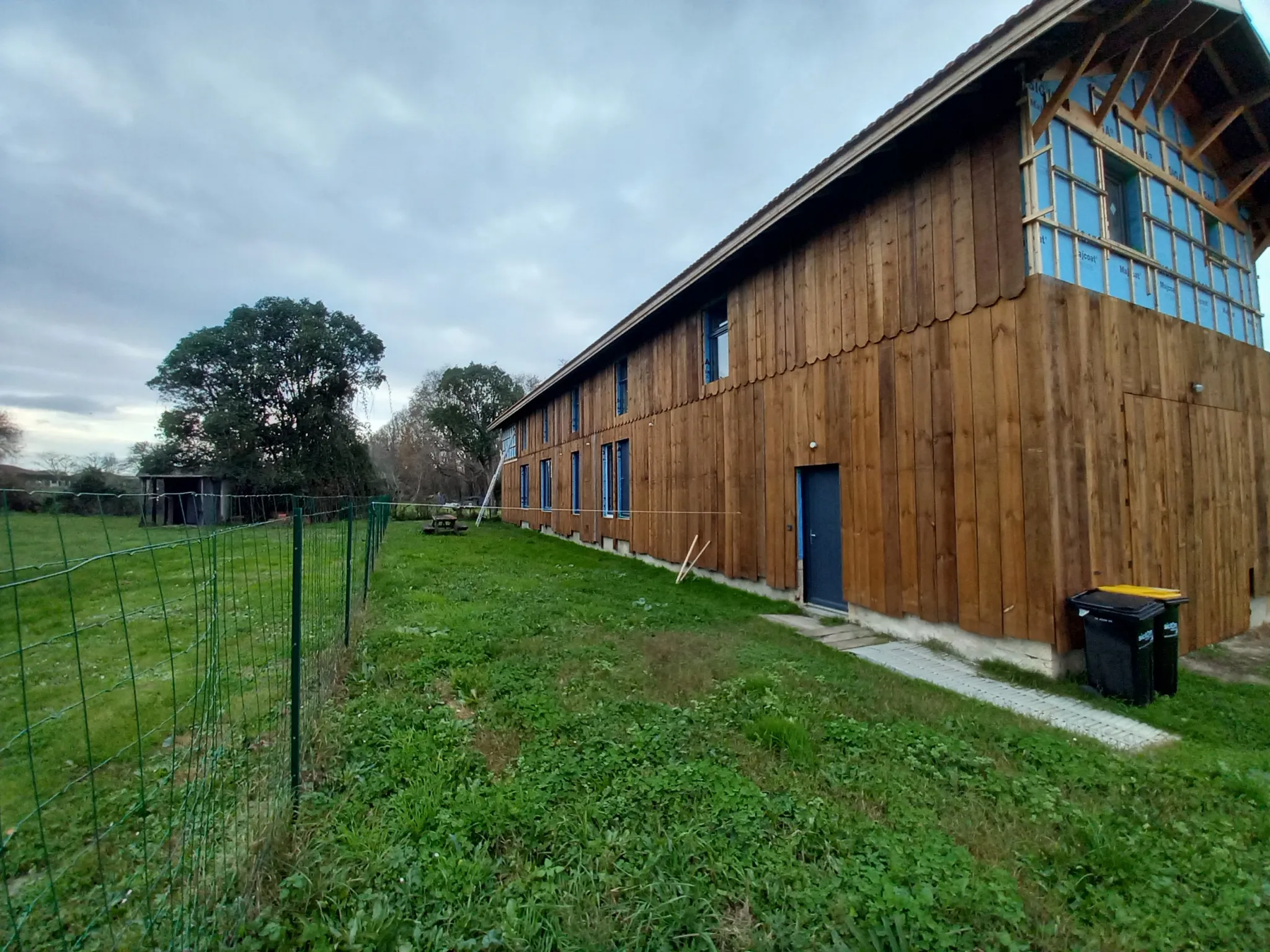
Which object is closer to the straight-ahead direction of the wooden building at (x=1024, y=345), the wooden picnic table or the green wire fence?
the green wire fence

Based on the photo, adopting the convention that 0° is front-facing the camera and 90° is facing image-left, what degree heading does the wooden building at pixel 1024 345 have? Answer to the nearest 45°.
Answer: approximately 45°

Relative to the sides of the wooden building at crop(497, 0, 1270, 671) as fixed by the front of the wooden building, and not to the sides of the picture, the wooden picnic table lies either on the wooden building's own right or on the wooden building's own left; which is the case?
on the wooden building's own right

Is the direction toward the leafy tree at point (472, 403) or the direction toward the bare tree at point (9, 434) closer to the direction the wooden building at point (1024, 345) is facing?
the bare tree

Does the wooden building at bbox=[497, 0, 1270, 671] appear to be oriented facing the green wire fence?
yes

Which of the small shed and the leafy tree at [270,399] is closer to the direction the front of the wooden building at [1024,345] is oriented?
the small shed

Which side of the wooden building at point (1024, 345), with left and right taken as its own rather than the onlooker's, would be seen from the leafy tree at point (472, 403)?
right

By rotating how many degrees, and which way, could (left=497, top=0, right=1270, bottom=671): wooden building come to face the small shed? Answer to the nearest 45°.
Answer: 0° — it already faces it

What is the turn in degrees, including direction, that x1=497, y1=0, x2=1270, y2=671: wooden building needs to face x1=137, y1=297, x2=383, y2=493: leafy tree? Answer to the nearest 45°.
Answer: approximately 45° to its right

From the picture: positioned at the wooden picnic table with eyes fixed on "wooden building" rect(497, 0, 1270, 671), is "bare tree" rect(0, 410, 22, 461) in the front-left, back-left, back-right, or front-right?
back-right
